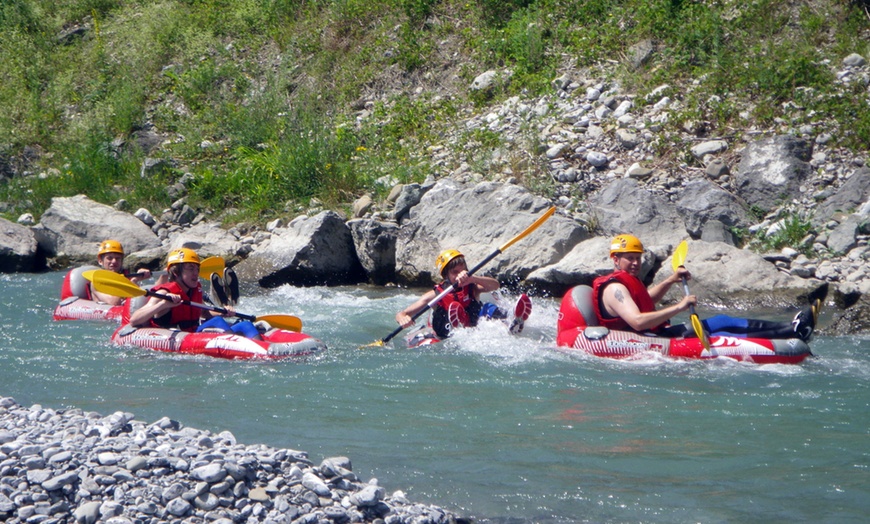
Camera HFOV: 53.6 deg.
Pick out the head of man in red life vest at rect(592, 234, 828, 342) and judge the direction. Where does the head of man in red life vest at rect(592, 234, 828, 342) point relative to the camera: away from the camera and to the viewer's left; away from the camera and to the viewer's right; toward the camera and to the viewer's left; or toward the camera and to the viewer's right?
toward the camera and to the viewer's right

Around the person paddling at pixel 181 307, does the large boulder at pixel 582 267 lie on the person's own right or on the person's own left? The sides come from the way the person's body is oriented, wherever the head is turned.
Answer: on the person's own left

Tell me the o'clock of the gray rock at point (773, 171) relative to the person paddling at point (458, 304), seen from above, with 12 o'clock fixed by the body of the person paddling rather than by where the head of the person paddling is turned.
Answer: The gray rock is roughly at 9 o'clock from the person paddling.

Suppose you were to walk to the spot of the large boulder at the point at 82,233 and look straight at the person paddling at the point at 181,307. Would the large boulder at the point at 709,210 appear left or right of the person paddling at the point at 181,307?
left

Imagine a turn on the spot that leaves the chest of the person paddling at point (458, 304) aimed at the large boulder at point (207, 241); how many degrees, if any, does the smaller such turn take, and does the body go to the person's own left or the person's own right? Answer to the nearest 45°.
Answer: approximately 180°

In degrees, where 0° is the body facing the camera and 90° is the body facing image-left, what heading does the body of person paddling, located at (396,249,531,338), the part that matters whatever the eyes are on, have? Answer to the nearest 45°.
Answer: approximately 315°

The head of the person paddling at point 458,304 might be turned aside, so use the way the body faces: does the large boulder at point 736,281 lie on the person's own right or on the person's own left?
on the person's own left

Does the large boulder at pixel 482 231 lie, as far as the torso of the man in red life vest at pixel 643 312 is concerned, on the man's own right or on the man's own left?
on the man's own left

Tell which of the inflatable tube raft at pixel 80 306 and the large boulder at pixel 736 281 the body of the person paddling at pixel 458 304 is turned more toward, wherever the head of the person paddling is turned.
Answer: the large boulder

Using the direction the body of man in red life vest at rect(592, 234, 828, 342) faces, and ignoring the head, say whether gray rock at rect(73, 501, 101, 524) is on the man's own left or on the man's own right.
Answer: on the man's own right

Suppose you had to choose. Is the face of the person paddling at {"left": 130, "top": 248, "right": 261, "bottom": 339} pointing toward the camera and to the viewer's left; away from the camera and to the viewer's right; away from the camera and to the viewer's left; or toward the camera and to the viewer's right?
toward the camera and to the viewer's right

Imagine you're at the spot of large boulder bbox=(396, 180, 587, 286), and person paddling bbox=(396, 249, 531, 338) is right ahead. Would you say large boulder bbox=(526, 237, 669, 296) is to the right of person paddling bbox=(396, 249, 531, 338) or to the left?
left

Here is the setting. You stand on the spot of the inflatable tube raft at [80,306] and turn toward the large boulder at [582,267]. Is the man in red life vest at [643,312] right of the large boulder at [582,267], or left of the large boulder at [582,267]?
right

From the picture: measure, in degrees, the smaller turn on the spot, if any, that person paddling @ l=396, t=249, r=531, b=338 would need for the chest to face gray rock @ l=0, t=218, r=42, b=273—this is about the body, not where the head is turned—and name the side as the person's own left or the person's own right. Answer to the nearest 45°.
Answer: approximately 180°

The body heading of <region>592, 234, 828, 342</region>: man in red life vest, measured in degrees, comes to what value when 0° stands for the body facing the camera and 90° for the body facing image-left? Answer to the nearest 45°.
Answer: approximately 270°
